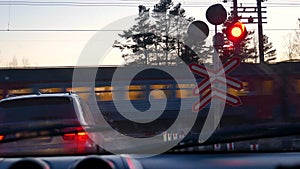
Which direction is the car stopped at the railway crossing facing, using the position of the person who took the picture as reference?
facing away from the viewer
